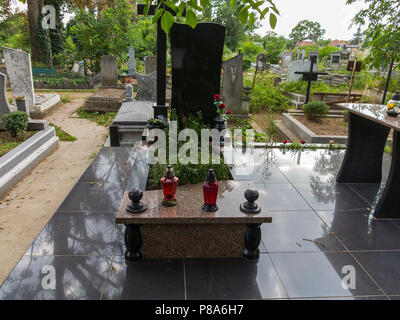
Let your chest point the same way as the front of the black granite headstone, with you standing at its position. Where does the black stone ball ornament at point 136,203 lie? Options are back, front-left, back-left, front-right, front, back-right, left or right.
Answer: front

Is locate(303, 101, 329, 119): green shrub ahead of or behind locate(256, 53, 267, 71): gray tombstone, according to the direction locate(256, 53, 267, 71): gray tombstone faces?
ahead

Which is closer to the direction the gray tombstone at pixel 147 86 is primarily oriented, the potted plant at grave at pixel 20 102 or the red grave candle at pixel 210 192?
the red grave candle

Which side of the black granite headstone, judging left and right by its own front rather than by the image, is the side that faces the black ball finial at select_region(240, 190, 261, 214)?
front

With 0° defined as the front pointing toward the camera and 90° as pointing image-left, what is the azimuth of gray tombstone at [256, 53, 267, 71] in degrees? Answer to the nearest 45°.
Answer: approximately 0°

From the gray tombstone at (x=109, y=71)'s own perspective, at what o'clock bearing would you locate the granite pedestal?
The granite pedestal is roughly at 12 o'clock from the gray tombstone.

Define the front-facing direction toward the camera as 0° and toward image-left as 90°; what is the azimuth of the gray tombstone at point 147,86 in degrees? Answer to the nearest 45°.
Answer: approximately 0°

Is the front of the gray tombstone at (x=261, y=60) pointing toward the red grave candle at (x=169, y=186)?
yes

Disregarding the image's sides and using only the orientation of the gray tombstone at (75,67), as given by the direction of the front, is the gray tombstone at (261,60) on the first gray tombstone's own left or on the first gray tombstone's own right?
on the first gray tombstone's own left

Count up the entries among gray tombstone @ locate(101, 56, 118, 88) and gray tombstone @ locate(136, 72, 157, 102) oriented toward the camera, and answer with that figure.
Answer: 2

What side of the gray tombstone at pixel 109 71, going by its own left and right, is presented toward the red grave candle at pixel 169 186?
front

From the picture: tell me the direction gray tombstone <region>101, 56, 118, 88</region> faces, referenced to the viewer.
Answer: facing the viewer

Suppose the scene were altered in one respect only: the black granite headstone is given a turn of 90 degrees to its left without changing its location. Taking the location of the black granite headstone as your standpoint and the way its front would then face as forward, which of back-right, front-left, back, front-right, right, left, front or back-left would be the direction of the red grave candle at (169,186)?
right
